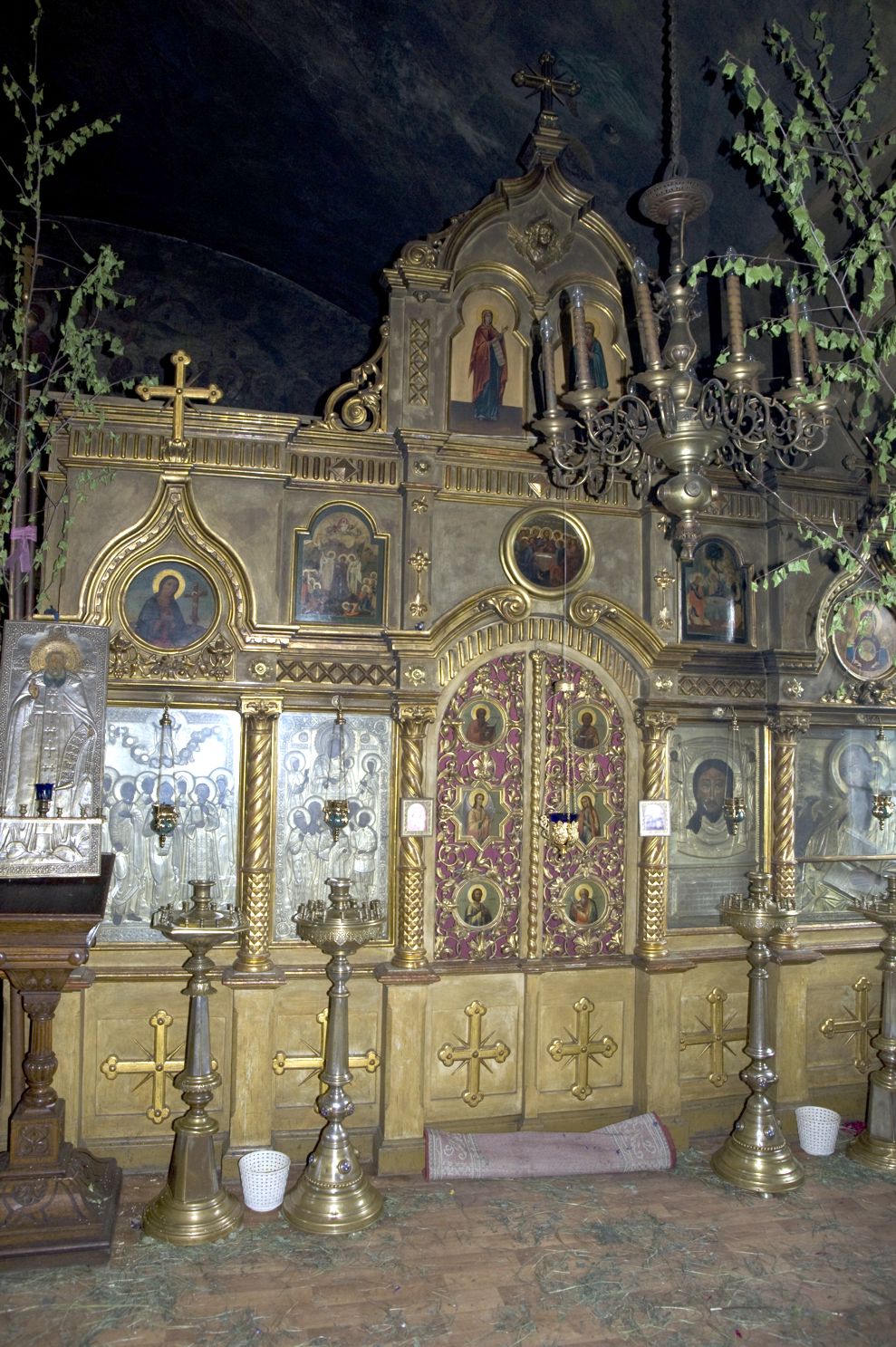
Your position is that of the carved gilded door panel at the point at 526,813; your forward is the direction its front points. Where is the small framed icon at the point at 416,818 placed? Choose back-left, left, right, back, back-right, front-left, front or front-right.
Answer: front-right

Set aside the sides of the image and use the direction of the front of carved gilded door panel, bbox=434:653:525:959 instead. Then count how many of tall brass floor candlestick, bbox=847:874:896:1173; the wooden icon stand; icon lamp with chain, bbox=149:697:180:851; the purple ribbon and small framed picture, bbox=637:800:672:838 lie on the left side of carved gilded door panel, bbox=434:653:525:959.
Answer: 2

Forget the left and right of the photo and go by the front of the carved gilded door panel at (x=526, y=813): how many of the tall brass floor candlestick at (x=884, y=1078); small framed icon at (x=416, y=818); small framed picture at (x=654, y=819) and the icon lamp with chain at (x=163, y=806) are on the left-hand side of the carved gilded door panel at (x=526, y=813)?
2

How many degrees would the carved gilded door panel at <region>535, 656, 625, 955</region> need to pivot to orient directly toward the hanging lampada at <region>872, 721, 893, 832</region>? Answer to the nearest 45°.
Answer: approximately 90° to its left

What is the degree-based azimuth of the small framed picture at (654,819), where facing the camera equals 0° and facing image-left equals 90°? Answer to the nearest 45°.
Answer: approximately 0°

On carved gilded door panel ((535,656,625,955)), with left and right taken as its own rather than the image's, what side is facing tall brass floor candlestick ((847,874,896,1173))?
left
